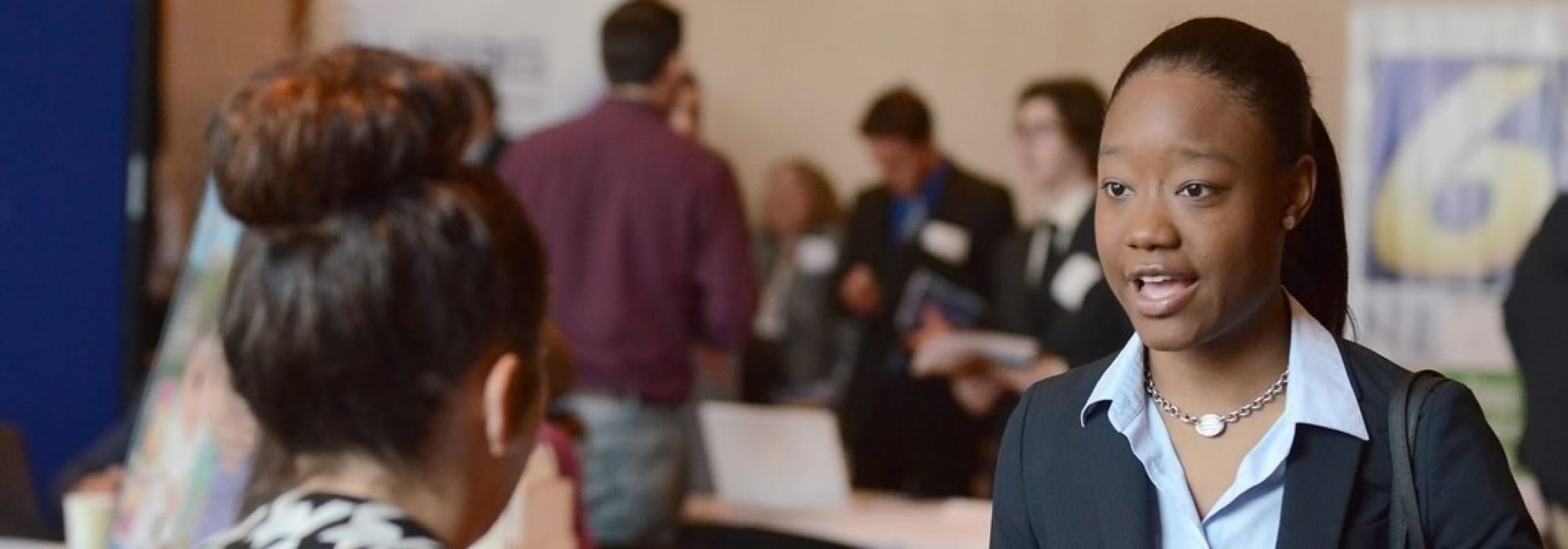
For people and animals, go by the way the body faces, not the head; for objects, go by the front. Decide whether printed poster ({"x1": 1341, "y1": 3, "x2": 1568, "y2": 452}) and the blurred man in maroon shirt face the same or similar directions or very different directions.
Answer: very different directions

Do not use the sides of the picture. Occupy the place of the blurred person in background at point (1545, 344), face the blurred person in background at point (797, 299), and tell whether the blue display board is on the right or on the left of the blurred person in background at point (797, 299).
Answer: left

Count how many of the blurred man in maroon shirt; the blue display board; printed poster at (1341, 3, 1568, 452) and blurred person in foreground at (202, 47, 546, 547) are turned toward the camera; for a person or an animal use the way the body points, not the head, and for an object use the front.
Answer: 2

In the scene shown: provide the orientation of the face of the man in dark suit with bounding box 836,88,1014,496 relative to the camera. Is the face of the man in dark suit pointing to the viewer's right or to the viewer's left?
to the viewer's left

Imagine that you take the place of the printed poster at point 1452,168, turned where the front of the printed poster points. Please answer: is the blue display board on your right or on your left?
on your right

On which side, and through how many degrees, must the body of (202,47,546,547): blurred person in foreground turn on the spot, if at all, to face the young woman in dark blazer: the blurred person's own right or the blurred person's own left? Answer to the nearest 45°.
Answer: approximately 45° to the blurred person's own right

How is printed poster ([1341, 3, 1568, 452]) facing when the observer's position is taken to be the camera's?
facing the viewer

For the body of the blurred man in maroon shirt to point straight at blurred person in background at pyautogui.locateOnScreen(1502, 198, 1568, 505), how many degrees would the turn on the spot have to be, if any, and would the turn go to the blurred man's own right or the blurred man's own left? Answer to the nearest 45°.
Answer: approximately 90° to the blurred man's own right

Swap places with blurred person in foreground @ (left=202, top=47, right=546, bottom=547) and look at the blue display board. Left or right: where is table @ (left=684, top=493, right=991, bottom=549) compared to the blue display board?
right

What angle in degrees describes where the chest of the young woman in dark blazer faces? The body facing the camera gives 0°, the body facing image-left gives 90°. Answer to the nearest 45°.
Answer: approximately 45°

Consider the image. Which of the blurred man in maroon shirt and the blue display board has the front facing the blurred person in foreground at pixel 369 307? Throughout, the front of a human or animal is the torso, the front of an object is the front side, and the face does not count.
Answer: the blue display board

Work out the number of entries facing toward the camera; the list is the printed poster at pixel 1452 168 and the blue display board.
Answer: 2

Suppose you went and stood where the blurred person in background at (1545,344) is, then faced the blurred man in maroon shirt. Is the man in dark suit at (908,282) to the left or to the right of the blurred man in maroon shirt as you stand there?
right

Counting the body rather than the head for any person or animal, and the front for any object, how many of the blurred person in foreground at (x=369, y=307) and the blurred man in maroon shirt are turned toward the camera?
0

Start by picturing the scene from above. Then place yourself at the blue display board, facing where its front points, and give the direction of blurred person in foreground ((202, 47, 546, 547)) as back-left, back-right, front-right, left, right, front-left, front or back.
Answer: front

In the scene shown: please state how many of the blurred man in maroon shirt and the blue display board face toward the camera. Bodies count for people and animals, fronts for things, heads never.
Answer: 1

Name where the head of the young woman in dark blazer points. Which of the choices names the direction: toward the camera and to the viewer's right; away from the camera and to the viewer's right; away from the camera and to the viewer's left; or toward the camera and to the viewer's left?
toward the camera and to the viewer's left
